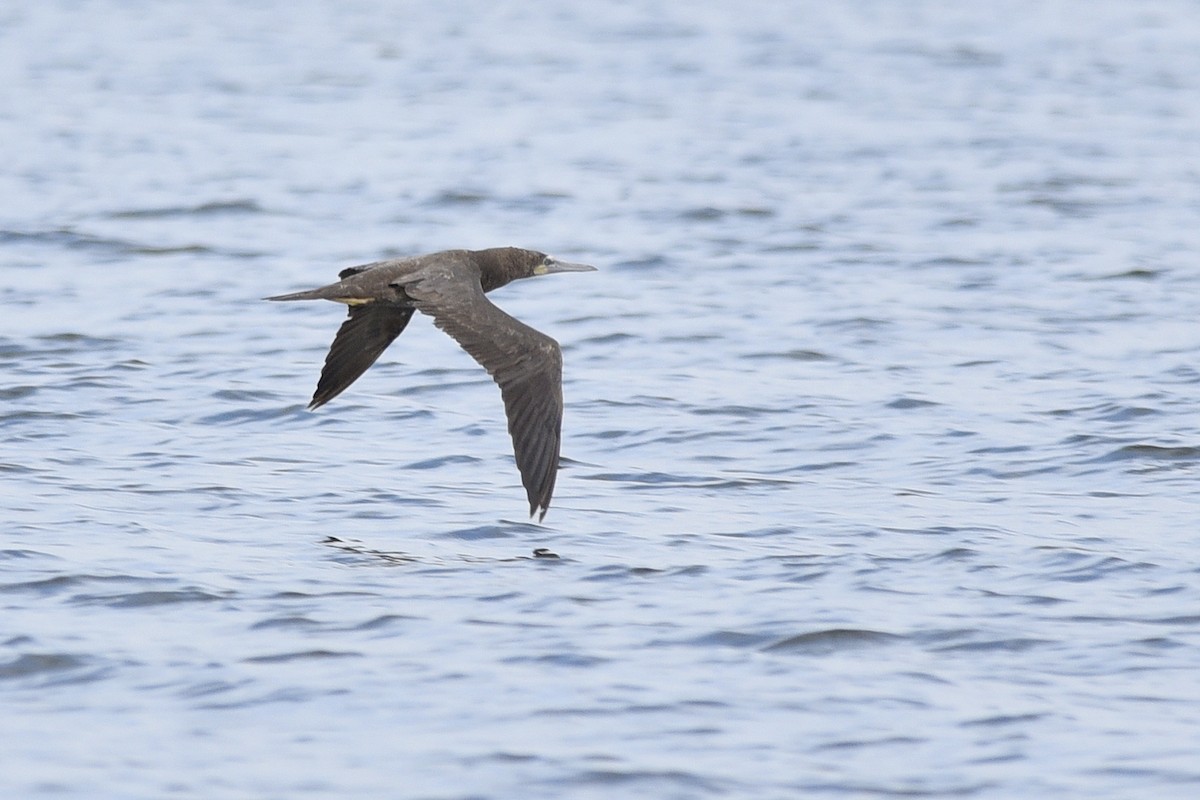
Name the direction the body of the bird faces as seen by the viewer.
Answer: to the viewer's right
